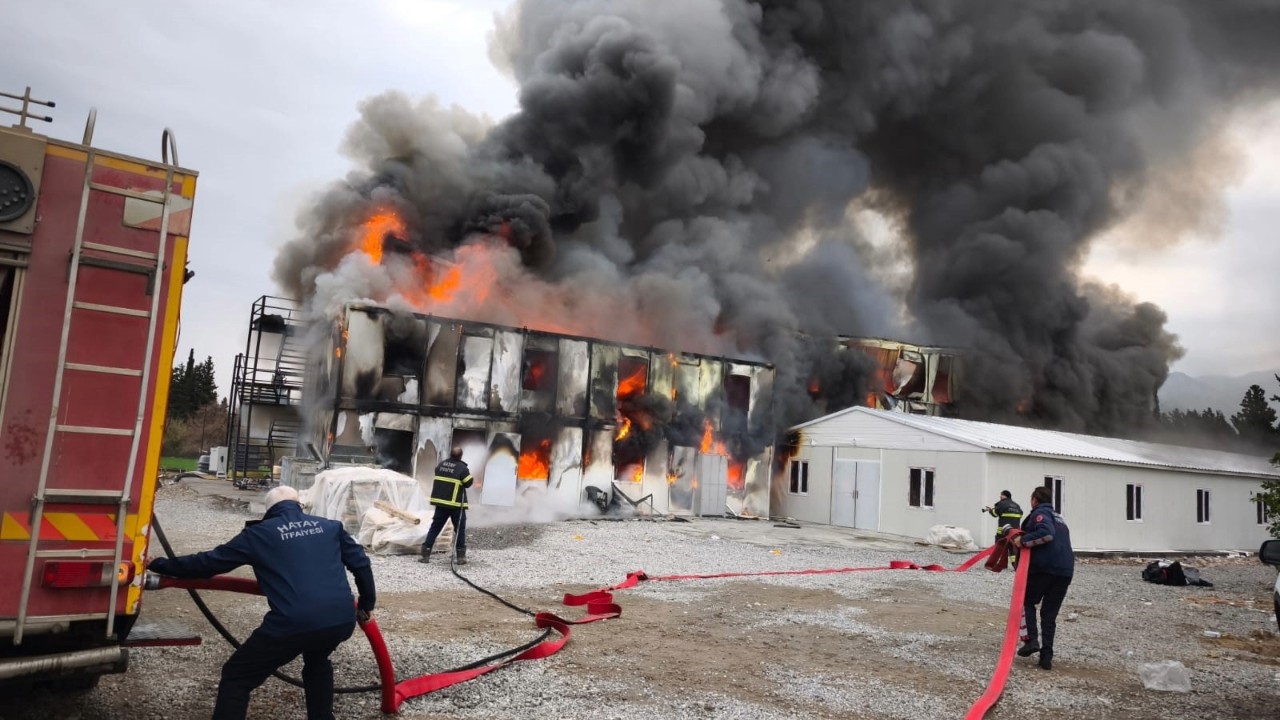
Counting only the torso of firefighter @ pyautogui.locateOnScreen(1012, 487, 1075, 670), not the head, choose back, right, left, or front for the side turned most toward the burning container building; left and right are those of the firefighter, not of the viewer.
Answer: front

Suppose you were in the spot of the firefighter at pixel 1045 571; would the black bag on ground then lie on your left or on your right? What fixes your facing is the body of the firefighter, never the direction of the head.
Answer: on your right

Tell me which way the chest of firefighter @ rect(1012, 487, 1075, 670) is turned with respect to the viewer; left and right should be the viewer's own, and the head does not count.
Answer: facing away from the viewer and to the left of the viewer

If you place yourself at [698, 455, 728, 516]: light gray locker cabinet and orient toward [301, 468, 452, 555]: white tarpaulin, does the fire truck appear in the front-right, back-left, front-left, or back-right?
front-left

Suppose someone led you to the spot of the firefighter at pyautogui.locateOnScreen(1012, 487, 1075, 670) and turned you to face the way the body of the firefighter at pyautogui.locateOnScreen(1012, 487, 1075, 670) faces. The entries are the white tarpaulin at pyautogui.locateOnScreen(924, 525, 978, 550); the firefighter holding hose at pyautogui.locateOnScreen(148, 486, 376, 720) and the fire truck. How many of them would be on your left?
2

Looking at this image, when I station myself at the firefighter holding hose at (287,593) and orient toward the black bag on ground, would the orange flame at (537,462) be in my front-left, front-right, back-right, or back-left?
front-left

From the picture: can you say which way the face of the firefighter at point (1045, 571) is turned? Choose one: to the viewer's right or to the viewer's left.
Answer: to the viewer's left

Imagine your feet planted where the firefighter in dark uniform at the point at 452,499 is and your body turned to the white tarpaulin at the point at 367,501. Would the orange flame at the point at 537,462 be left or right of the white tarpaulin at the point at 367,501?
right

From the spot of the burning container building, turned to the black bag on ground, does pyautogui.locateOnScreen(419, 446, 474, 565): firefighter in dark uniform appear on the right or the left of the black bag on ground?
right

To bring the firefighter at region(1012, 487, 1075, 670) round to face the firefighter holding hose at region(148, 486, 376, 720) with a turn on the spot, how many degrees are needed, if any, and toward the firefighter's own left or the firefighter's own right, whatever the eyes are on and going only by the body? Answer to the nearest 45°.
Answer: approximately 90° to the firefighter's own left

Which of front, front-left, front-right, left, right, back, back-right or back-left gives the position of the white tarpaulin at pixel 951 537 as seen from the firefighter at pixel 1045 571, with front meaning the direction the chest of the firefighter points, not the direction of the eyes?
front-right

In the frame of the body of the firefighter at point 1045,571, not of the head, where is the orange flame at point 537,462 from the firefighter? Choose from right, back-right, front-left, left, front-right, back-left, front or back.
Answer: front

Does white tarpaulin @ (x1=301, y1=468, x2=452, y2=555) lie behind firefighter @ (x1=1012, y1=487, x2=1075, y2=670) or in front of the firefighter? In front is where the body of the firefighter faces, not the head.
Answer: in front
